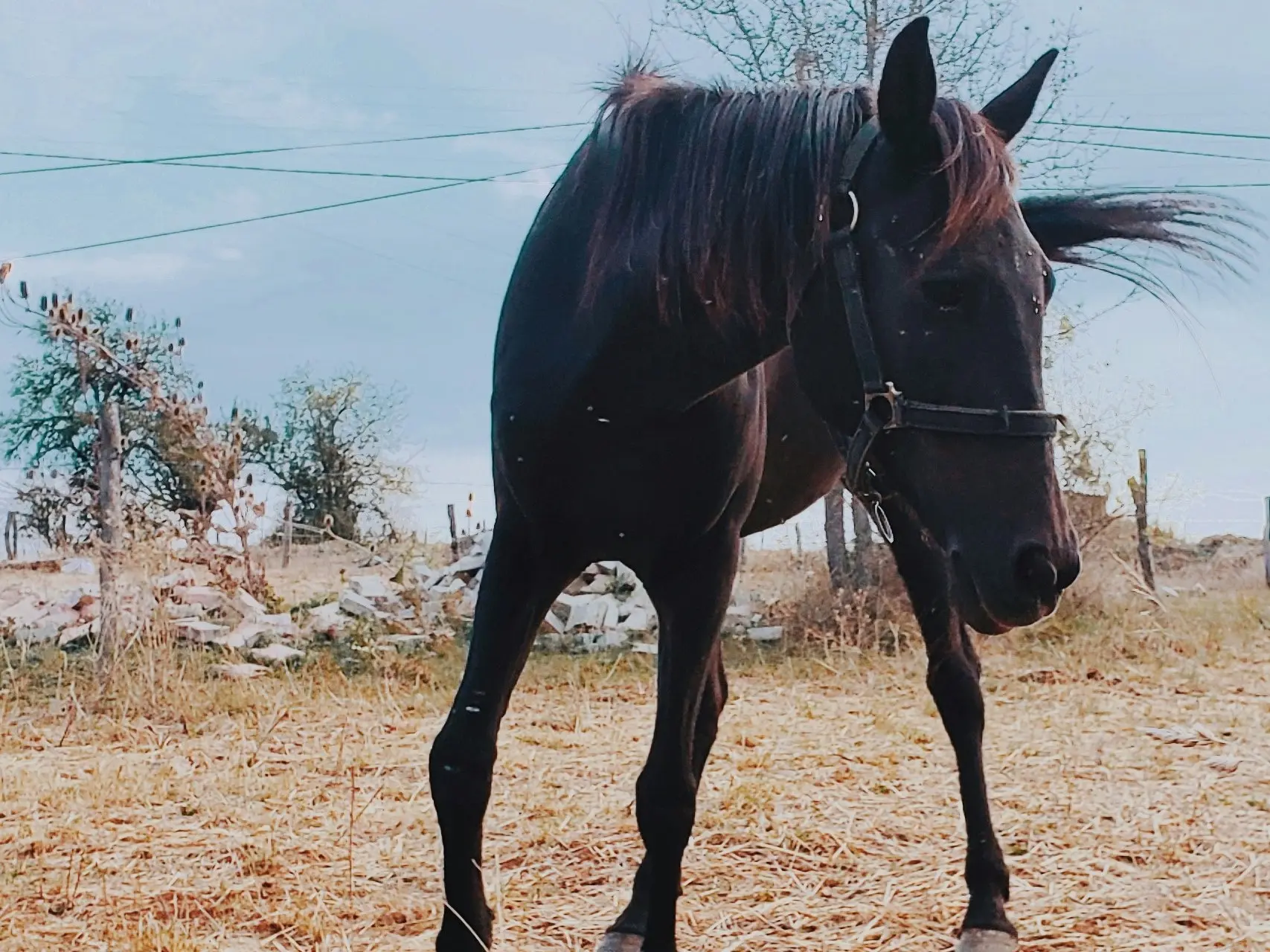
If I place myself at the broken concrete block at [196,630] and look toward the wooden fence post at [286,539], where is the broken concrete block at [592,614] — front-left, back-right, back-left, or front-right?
front-right

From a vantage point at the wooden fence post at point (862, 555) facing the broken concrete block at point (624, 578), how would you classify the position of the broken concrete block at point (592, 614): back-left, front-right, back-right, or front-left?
front-left

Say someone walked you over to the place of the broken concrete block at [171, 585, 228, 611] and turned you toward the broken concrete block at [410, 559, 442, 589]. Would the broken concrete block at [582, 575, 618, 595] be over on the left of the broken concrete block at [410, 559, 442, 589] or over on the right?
right

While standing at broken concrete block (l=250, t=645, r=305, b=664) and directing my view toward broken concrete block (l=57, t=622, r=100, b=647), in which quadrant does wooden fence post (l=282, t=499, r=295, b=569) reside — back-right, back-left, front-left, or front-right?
front-right
